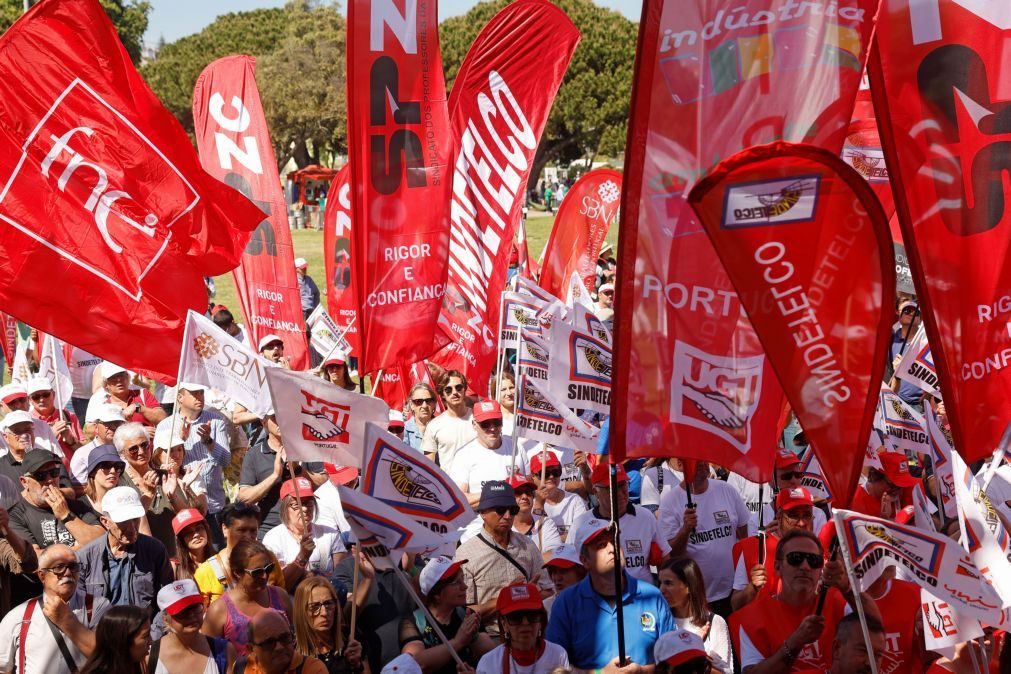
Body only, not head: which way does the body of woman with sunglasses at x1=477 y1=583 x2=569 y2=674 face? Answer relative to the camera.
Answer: toward the camera

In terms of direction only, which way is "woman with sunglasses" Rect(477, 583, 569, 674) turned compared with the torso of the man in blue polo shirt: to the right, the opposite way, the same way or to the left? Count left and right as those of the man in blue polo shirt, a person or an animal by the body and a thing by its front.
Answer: the same way

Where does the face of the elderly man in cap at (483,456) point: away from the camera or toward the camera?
toward the camera

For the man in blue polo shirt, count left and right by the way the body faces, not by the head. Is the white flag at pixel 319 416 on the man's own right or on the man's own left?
on the man's own right

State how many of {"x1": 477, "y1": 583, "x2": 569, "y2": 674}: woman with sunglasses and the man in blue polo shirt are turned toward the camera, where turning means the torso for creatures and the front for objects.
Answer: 2

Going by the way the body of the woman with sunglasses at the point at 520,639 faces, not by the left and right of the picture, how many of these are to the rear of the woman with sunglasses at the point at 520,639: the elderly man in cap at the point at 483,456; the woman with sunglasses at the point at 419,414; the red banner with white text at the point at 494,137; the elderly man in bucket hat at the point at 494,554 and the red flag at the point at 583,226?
5

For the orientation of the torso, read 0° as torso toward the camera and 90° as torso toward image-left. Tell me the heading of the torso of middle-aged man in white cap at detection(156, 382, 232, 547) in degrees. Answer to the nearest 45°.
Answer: approximately 315°

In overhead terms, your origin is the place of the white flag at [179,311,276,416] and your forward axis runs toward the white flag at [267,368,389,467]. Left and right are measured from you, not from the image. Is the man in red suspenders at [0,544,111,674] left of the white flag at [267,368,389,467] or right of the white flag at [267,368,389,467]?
right

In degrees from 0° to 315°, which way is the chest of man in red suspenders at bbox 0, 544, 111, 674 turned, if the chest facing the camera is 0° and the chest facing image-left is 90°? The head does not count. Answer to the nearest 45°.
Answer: approximately 315°

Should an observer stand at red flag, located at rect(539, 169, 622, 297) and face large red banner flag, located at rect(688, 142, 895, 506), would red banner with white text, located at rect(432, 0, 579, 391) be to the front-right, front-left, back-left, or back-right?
front-right

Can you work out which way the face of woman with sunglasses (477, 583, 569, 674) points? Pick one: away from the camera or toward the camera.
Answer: toward the camera

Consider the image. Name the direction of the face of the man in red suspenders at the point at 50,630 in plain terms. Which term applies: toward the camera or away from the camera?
toward the camera

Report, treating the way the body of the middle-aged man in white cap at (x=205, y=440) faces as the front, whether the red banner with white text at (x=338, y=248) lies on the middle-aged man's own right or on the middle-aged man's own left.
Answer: on the middle-aged man's own left

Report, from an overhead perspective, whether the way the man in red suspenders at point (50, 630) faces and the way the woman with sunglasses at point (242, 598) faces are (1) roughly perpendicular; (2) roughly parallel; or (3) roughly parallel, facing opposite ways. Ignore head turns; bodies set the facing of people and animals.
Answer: roughly parallel

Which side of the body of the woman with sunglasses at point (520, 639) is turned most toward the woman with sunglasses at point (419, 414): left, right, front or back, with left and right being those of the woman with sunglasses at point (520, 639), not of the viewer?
back
